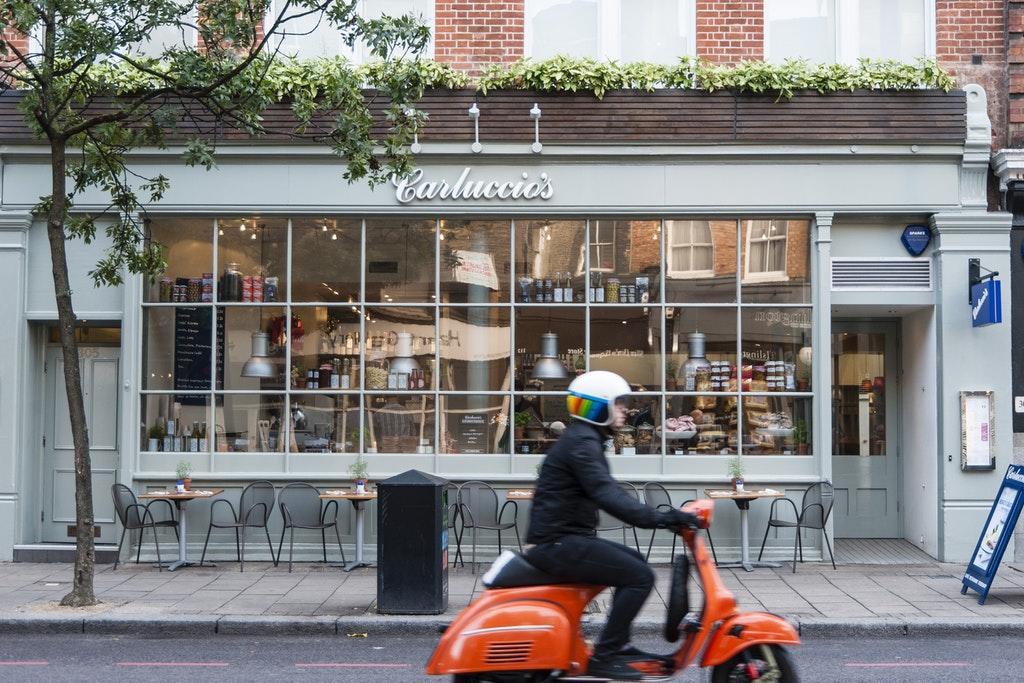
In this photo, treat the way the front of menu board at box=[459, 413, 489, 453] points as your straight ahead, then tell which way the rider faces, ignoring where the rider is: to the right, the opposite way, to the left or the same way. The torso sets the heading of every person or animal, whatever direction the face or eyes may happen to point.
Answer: to the left

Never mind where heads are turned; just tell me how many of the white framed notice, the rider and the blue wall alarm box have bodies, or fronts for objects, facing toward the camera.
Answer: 2

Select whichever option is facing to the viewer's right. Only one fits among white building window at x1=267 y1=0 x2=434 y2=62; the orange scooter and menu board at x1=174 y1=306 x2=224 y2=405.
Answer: the orange scooter

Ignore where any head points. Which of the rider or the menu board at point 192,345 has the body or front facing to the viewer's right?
the rider

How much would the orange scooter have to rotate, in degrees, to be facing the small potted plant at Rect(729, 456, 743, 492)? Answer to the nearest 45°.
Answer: approximately 90° to its left

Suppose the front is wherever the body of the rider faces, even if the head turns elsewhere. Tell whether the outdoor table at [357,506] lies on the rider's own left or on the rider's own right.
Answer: on the rider's own left

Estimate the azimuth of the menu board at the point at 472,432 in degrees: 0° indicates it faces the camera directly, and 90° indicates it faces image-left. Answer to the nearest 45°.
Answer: approximately 0°

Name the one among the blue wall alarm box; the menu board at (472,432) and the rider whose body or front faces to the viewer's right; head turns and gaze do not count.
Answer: the rider

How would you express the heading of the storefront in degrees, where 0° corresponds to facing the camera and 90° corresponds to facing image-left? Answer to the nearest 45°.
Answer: approximately 0°

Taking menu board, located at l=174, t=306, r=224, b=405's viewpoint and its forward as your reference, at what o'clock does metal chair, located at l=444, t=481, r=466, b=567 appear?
The metal chair is roughly at 10 o'clock from the menu board.

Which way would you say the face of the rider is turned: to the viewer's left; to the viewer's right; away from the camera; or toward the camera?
to the viewer's right
